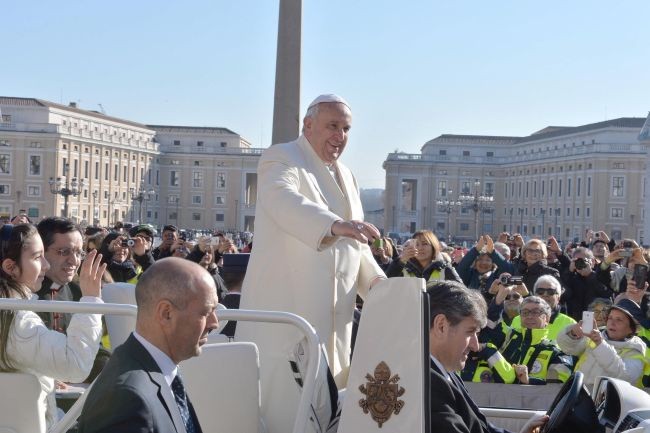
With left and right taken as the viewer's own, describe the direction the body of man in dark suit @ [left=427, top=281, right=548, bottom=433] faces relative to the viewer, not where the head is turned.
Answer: facing to the right of the viewer

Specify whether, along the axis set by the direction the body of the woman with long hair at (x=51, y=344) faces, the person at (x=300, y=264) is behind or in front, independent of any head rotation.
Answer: in front

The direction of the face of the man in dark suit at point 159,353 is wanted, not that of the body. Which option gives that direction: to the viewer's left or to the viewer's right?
to the viewer's right

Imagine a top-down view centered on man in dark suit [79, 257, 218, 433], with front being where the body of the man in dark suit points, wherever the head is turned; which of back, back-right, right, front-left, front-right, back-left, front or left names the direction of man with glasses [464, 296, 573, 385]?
front-left

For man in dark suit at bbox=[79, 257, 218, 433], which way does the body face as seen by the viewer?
to the viewer's right

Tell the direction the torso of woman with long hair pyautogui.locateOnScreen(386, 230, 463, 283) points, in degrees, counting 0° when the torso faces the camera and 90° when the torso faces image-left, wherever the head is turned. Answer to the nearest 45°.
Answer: approximately 0°

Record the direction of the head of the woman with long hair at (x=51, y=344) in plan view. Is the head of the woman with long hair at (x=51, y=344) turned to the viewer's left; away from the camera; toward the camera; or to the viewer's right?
to the viewer's right

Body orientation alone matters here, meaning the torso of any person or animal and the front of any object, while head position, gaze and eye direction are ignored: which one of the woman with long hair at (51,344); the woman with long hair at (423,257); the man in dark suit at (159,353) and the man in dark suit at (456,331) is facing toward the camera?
the woman with long hair at (423,257)

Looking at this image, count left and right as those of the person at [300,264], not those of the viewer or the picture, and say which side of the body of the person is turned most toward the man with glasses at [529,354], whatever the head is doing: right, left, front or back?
left

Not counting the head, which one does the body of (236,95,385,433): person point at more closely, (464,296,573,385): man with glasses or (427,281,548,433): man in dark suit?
the man in dark suit

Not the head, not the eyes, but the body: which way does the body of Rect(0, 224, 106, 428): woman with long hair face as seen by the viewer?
to the viewer's right
